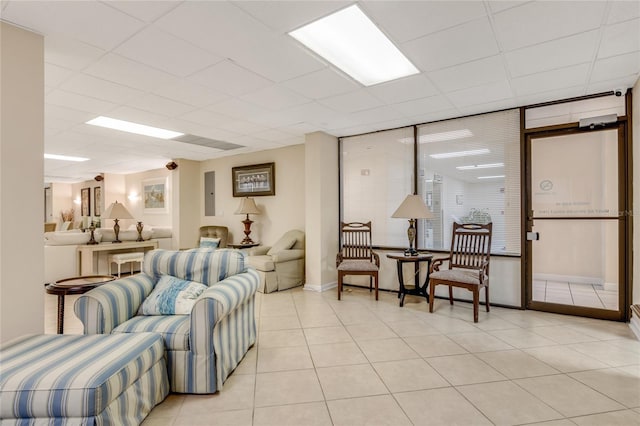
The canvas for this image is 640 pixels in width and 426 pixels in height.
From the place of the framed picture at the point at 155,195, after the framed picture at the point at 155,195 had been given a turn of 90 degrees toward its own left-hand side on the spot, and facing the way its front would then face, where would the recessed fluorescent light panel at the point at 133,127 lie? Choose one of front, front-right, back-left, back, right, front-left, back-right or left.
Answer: front-right

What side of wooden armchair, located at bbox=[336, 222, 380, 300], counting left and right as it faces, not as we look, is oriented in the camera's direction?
front

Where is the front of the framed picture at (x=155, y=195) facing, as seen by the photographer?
facing the viewer and to the left of the viewer

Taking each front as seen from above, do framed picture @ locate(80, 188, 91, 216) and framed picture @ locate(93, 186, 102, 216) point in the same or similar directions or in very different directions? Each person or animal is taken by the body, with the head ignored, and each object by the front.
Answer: same or similar directions

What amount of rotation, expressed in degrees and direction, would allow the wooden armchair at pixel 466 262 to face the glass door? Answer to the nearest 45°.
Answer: approximately 135° to its left

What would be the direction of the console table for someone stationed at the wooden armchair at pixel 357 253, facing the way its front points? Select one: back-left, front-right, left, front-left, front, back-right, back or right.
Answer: right

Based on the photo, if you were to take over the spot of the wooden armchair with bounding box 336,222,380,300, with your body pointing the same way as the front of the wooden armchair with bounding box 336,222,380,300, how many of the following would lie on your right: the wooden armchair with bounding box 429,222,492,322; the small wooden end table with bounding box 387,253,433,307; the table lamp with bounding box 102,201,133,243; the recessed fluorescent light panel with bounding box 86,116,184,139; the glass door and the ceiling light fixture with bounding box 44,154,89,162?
3

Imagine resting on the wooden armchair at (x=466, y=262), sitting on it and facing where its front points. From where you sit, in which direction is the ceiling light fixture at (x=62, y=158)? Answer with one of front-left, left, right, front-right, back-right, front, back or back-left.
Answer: front-right

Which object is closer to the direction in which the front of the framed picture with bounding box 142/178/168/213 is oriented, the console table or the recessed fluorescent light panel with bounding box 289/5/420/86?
the console table

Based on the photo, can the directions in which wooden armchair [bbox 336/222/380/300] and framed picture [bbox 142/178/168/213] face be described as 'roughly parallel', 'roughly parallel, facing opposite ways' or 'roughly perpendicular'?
roughly parallel
